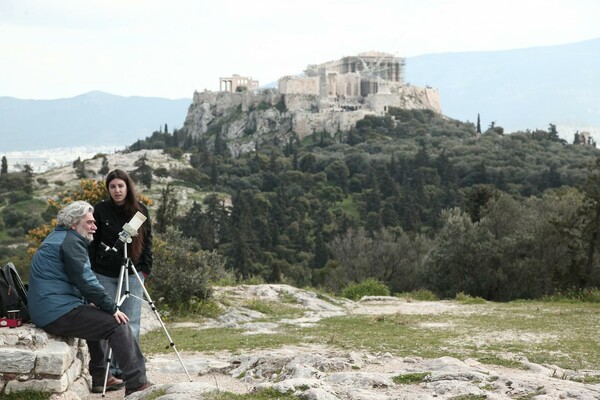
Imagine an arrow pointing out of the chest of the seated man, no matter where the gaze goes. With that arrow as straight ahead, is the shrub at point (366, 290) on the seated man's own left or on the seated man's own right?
on the seated man's own left

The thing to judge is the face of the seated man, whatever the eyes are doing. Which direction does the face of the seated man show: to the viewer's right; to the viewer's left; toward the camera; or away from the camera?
to the viewer's right

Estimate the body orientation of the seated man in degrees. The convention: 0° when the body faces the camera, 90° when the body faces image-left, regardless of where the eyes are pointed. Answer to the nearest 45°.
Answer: approximately 270°

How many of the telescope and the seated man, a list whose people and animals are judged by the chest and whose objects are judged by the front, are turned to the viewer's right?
2

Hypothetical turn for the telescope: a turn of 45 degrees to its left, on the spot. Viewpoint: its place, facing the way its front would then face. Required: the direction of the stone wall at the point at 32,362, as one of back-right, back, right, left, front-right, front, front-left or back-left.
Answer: back

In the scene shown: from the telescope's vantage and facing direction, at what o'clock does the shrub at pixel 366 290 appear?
The shrub is roughly at 10 o'clock from the telescope.

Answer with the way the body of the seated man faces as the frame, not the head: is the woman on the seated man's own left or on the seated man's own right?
on the seated man's own left

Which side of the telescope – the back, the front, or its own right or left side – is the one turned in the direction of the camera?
right
